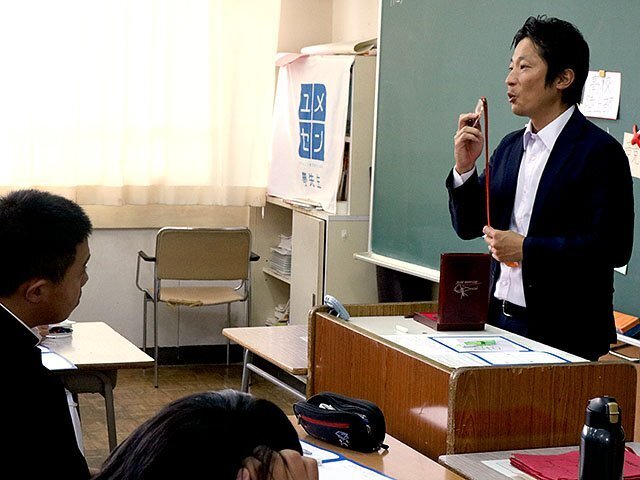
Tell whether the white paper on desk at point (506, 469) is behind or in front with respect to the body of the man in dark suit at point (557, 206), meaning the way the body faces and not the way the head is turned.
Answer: in front

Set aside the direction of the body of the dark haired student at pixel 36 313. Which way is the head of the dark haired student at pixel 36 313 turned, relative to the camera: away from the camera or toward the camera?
away from the camera

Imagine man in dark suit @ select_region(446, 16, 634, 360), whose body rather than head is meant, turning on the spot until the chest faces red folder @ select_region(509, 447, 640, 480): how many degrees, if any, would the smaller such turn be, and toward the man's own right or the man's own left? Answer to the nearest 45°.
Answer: approximately 45° to the man's own left

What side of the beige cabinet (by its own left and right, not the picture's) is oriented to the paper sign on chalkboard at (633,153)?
left

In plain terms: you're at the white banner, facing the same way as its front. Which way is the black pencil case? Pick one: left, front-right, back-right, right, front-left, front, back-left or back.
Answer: front-left

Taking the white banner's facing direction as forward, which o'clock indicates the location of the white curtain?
The white curtain is roughly at 2 o'clock from the white banner.

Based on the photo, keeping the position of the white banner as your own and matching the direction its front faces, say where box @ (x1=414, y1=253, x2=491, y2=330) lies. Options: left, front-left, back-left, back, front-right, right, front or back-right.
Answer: front-left
